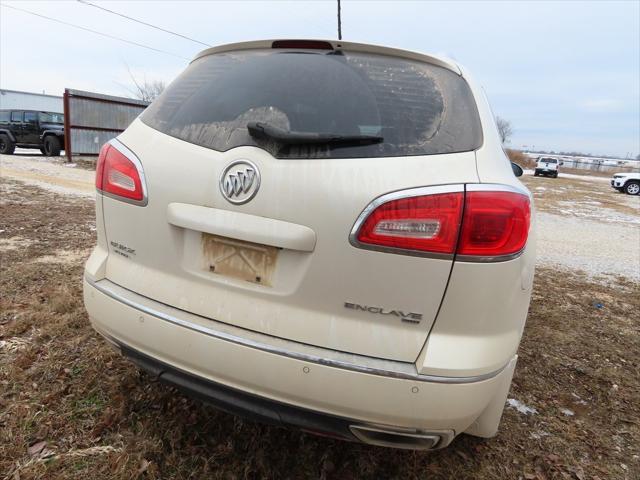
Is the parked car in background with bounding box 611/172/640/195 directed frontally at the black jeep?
yes

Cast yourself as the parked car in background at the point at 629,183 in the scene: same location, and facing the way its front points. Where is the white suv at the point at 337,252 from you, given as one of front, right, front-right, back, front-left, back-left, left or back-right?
front-left

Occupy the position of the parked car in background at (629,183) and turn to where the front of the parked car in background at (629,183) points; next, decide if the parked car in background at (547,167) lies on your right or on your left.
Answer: on your right

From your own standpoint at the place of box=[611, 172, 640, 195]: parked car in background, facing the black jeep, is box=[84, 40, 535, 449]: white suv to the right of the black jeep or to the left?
left

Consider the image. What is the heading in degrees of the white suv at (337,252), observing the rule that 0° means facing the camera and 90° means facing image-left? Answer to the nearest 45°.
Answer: approximately 225°

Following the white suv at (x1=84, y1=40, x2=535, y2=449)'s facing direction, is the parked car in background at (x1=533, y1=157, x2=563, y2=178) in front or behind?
in front

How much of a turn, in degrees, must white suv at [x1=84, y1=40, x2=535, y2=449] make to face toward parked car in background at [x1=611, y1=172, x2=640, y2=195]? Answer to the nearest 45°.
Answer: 0° — it already faces it

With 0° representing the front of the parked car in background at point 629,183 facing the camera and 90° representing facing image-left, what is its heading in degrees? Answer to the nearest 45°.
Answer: approximately 45°
